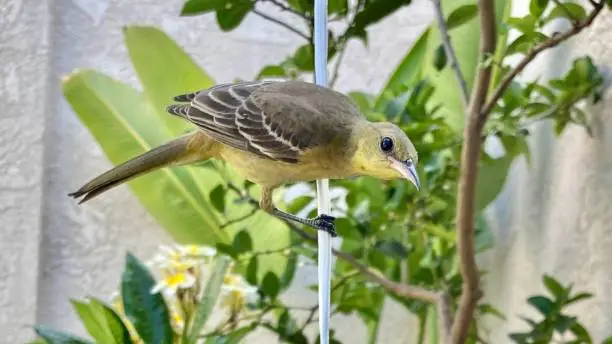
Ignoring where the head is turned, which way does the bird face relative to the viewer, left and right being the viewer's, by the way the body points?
facing to the right of the viewer
